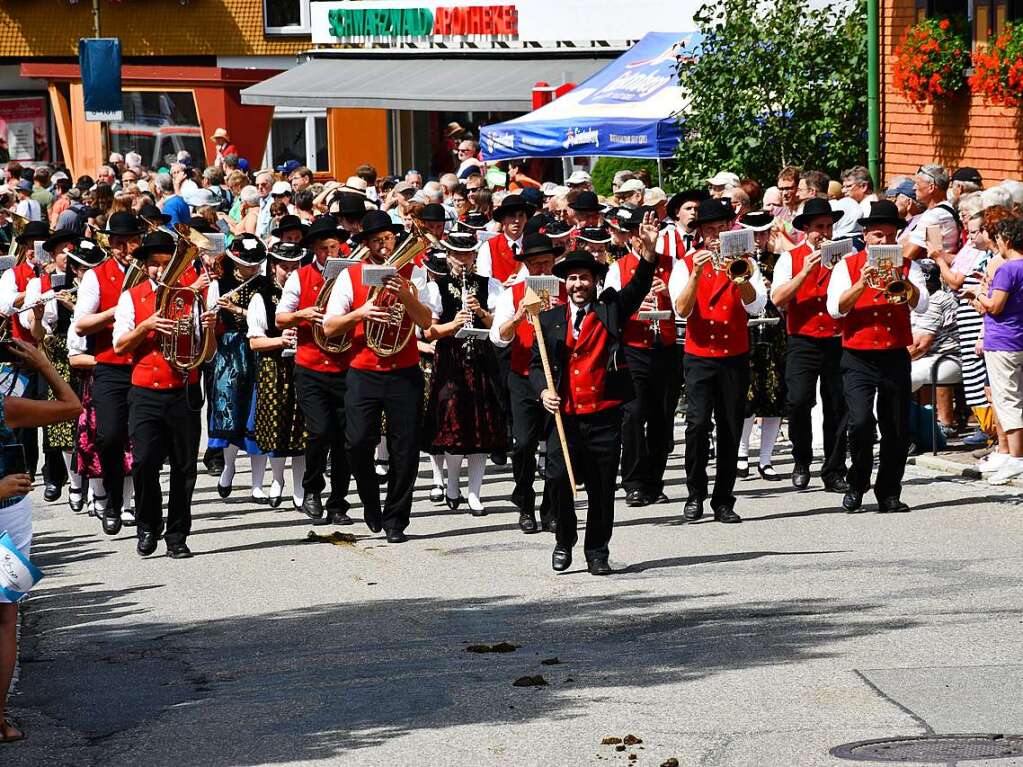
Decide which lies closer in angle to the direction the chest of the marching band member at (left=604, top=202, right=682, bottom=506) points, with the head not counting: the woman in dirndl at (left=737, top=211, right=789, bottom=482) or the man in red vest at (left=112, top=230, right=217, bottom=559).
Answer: the man in red vest

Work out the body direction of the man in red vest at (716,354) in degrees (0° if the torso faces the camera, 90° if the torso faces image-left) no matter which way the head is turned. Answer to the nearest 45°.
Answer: approximately 0°

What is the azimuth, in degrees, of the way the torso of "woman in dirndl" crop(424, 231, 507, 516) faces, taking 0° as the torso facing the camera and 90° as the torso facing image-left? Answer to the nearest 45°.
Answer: approximately 0°

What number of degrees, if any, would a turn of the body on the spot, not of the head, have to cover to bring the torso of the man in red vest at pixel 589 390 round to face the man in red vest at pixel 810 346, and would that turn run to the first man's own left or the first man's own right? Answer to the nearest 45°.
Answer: approximately 135° to the first man's own left

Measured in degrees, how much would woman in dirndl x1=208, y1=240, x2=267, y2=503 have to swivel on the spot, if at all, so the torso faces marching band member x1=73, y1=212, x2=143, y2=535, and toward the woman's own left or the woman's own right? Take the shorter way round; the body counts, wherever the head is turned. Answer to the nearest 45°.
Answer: approximately 45° to the woman's own right

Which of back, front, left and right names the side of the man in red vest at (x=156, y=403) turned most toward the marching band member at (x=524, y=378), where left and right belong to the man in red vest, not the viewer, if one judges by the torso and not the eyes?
left

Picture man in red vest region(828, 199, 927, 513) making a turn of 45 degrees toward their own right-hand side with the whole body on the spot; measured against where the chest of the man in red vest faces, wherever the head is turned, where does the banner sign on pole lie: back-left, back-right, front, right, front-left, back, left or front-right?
right

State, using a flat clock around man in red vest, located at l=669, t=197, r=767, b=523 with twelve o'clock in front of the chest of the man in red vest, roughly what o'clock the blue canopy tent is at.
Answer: The blue canopy tent is roughly at 6 o'clock from the man in red vest.

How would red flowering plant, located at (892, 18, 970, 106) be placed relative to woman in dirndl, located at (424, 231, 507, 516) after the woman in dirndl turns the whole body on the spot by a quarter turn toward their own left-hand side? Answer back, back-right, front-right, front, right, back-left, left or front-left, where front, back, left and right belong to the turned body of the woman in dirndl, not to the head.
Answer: front-left

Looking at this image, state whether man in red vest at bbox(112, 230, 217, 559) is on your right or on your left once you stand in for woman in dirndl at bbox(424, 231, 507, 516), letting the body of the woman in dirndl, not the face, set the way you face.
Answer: on your right
